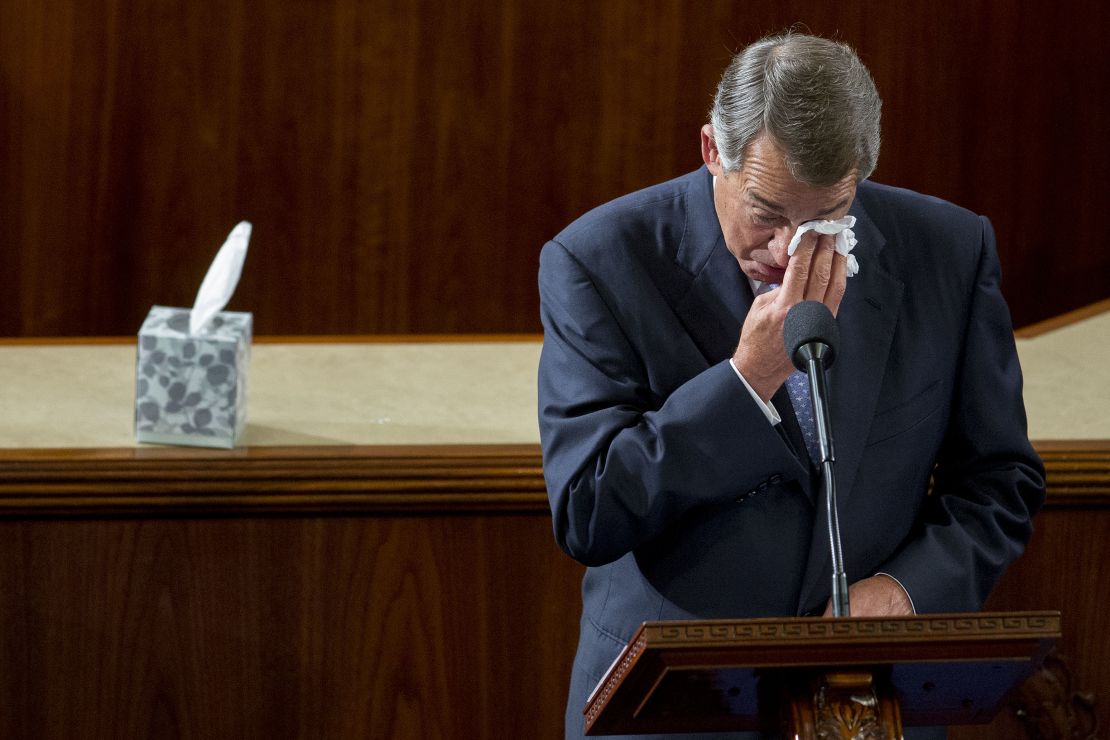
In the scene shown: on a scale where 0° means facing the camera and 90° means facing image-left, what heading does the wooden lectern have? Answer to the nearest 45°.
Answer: approximately 0°

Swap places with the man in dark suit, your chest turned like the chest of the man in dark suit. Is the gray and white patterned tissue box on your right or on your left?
on your right

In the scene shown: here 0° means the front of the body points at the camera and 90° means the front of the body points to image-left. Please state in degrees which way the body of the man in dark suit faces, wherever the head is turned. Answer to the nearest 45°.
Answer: approximately 0°

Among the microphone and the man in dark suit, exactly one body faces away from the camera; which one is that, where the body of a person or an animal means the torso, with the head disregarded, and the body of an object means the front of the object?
the microphone

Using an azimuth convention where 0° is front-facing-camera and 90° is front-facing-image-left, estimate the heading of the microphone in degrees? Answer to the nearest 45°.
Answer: approximately 180°

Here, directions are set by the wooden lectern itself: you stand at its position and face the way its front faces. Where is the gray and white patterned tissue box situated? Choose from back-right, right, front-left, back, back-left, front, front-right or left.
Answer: back-right

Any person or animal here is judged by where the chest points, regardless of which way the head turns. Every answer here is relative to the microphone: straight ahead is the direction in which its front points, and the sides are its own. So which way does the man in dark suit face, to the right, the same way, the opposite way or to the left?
the opposite way

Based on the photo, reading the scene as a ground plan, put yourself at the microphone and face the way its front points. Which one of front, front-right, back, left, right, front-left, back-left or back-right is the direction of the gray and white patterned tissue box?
front-left
